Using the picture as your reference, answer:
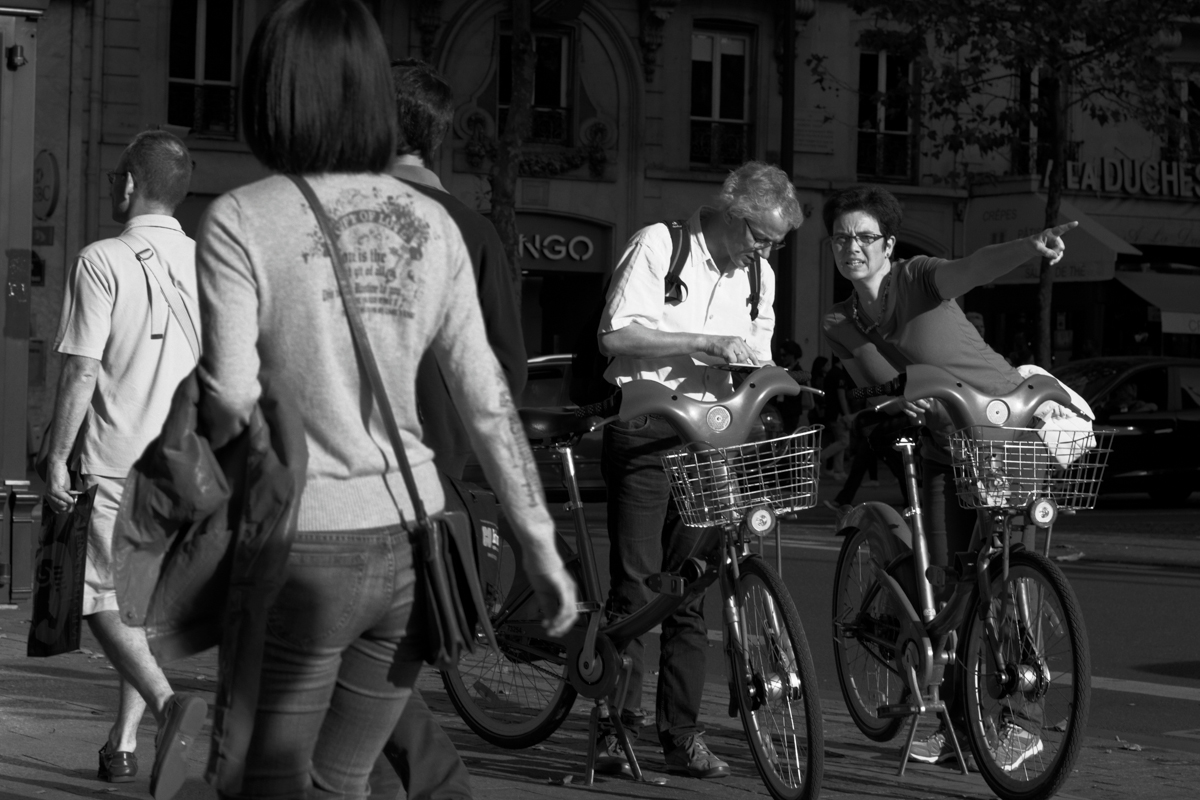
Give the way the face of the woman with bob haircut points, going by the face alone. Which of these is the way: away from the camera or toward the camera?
away from the camera

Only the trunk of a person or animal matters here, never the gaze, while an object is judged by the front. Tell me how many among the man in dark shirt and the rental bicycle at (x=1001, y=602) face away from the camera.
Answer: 1

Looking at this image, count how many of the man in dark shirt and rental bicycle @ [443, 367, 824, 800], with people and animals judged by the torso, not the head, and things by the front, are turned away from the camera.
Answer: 1

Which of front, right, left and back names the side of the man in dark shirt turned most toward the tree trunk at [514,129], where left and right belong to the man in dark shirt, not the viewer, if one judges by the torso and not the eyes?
front

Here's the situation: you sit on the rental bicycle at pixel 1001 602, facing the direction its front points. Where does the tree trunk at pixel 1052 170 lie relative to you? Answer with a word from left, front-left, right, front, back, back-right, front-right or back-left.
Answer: back-left

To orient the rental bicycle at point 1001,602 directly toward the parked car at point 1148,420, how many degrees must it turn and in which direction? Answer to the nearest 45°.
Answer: approximately 135° to its left

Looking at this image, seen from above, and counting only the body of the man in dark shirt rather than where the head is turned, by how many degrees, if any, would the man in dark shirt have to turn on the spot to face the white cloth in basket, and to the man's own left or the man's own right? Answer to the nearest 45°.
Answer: approximately 45° to the man's own right

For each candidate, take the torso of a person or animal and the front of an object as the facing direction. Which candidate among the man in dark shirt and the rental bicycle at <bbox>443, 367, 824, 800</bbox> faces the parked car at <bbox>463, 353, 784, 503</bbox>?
the man in dark shirt

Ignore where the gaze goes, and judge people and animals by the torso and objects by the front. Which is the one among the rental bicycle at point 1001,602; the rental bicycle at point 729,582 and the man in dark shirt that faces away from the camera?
the man in dark shirt

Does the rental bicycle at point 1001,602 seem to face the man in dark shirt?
no

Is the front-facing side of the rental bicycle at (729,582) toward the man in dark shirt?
no

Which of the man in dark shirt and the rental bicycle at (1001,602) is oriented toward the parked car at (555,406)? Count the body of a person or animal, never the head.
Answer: the man in dark shirt

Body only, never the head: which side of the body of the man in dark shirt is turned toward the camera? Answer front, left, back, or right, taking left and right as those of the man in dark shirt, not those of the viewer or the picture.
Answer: back

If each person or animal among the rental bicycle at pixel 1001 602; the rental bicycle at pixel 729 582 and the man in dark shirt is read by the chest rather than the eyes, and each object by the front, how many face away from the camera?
1

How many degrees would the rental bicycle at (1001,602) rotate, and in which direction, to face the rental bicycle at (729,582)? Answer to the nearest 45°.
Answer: approximately 90° to its right

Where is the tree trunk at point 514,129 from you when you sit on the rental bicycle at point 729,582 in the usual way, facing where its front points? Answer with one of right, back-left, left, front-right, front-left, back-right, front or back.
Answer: back-left

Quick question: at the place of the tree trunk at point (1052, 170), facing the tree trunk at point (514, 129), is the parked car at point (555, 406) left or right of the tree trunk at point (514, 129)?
left

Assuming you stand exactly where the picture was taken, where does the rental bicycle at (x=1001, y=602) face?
facing the viewer and to the right of the viewer
